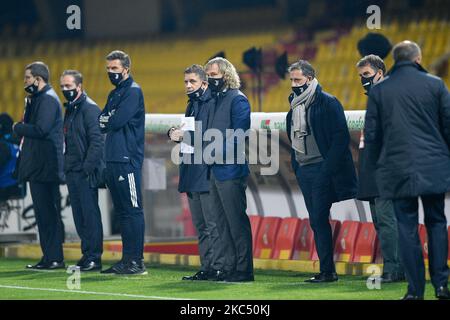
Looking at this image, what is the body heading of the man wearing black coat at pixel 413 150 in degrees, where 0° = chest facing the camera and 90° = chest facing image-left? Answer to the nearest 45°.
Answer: approximately 180°

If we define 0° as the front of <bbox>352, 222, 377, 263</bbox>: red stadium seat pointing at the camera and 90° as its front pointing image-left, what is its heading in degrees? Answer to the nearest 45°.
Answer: approximately 45°

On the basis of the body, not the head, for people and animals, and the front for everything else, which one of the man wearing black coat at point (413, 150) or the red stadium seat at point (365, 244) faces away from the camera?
the man wearing black coat

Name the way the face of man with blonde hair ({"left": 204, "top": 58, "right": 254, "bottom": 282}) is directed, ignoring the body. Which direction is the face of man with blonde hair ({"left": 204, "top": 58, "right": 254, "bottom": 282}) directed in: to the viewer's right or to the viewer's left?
to the viewer's left

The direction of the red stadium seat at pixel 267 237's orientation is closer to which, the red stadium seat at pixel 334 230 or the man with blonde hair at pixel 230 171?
the man with blonde hair

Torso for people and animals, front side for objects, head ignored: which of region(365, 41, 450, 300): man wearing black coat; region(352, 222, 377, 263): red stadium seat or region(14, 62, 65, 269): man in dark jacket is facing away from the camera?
the man wearing black coat

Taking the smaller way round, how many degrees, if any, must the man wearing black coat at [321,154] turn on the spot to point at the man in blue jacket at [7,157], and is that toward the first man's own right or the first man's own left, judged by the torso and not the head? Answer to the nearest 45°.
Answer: approximately 90° to the first man's own right
